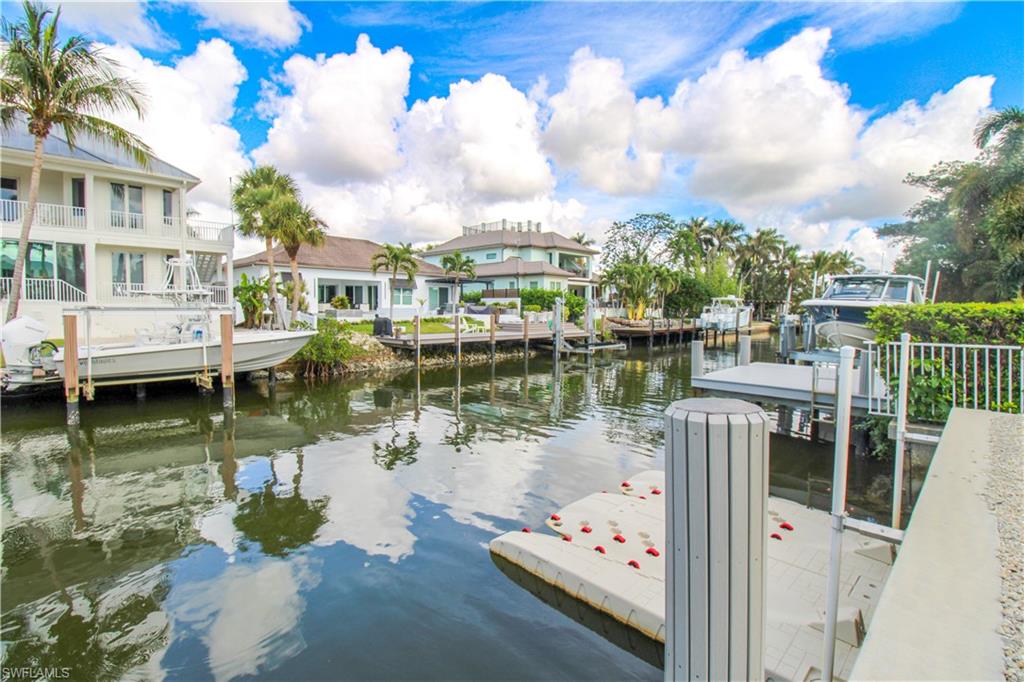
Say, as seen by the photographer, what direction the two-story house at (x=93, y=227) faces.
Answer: facing the viewer and to the right of the viewer

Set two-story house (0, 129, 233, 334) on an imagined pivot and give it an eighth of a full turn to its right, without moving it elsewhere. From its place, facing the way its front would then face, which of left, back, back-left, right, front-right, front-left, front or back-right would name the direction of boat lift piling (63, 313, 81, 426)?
front

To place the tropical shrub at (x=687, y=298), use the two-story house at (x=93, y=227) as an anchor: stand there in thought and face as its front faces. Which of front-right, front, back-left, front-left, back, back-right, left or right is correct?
front-left

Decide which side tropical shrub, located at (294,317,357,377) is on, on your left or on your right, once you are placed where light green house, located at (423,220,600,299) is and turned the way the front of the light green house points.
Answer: on your right

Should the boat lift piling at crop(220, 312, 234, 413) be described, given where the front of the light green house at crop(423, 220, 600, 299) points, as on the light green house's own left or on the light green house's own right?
on the light green house's own right

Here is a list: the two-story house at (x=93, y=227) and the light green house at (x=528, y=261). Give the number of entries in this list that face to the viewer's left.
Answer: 0

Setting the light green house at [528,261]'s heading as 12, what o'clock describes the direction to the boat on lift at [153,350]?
The boat on lift is roughly at 2 o'clock from the light green house.

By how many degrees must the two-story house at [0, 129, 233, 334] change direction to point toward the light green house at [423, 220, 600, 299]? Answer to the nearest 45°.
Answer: approximately 45° to its left

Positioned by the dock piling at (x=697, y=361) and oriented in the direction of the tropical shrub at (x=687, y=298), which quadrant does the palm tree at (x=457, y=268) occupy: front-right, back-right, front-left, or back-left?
front-left

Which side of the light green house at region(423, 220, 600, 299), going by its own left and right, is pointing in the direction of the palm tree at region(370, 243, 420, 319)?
right

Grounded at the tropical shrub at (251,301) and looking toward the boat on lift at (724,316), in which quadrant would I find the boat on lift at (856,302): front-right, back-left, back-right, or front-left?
front-right

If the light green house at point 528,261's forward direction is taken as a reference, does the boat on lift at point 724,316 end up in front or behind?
in front

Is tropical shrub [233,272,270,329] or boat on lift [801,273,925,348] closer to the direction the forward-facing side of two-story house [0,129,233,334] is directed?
the boat on lift

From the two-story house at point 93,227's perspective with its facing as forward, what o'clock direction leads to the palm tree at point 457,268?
The palm tree is roughly at 10 o'clock from the two-story house.
